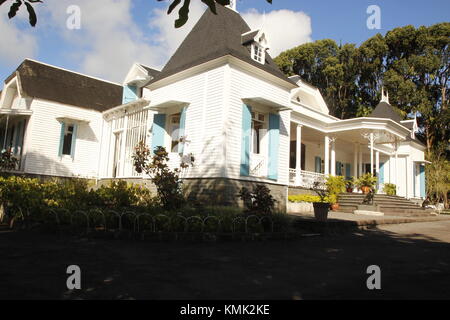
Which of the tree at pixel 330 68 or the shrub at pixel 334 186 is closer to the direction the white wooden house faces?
the shrub

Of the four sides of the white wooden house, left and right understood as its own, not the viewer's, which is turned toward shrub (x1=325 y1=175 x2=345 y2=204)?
front

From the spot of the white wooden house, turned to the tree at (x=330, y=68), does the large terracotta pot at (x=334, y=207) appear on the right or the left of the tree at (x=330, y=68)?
right

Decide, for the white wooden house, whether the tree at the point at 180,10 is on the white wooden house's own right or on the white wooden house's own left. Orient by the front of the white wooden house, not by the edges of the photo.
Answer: on the white wooden house's own right

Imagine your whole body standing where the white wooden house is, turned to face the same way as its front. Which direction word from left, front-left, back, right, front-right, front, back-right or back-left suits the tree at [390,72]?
left

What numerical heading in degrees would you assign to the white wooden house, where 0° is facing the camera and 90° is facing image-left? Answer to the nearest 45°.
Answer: approximately 315°
